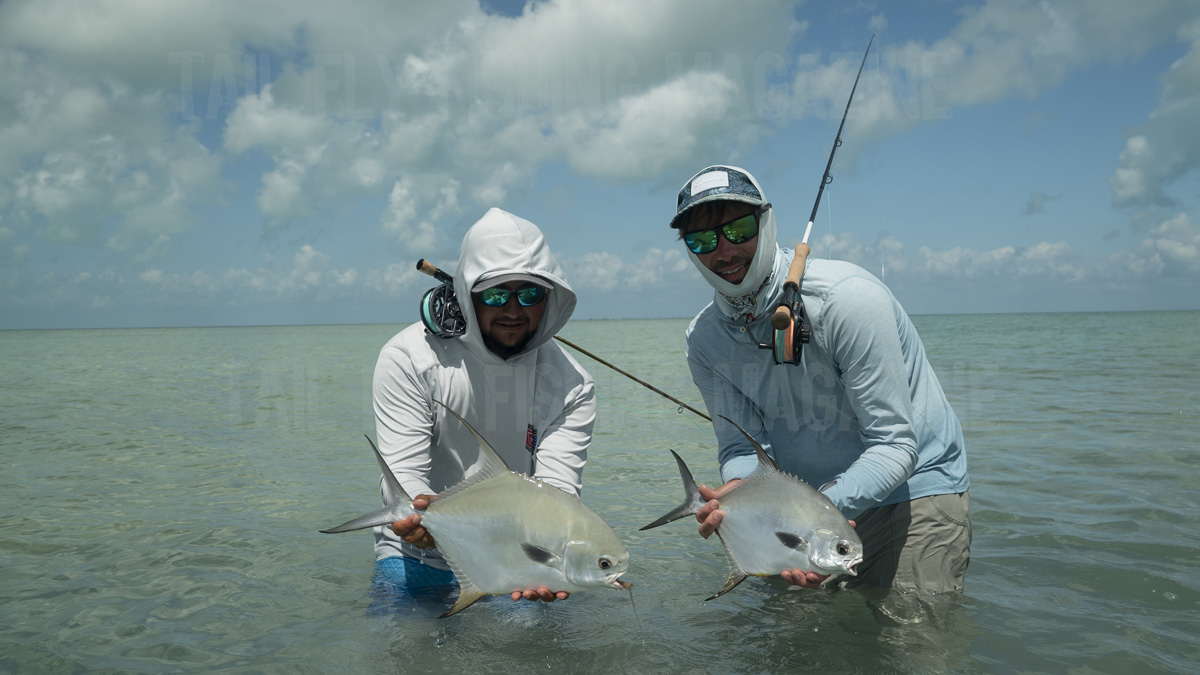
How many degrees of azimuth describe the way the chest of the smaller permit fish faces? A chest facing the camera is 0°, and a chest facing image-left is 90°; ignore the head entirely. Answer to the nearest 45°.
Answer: approximately 270°

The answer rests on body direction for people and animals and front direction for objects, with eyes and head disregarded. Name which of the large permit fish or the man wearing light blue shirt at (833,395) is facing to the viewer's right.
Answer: the large permit fish

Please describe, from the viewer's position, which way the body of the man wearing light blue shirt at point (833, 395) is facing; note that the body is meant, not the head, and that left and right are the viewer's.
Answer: facing the viewer and to the left of the viewer

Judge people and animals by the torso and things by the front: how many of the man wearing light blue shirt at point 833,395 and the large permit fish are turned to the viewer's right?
1

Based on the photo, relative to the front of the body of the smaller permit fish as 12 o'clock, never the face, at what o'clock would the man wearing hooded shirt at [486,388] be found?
The man wearing hooded shirt is roughly at 7 o'clock from the smaller permit fish.

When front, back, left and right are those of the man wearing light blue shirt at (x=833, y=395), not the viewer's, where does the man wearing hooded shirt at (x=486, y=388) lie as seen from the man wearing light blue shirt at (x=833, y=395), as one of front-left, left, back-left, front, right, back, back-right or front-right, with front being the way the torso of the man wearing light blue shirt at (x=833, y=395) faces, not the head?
front-right

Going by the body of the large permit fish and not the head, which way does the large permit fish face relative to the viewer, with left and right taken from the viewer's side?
facing to the right of the viewer

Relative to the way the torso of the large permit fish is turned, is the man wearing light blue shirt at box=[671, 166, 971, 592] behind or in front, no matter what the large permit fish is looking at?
in front

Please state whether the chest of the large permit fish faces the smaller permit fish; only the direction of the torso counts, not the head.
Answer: yes

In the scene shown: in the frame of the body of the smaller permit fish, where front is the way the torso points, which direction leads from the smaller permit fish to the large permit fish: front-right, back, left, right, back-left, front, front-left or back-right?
back
